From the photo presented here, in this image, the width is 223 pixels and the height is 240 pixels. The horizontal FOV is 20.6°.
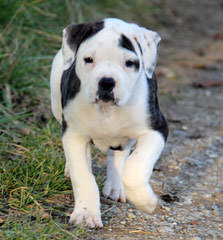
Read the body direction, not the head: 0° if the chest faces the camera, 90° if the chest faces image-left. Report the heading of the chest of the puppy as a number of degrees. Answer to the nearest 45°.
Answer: approximately 0°
